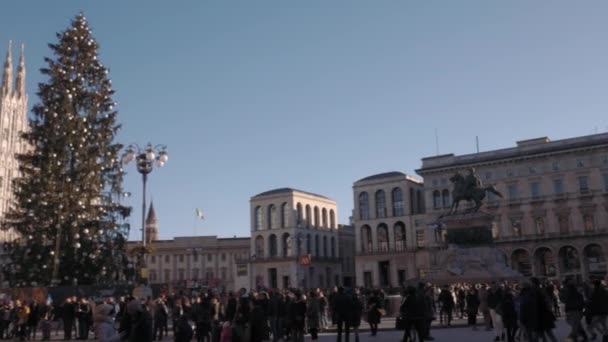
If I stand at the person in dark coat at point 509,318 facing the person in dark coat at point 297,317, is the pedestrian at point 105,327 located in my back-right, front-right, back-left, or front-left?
front-left

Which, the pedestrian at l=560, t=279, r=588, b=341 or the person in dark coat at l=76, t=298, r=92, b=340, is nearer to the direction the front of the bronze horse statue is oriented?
the person in dark coat

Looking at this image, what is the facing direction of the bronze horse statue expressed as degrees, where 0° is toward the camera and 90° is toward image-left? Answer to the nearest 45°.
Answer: approximately 90°

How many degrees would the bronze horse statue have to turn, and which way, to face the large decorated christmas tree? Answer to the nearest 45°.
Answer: approximately 45° to its left

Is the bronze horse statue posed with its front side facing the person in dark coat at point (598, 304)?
no

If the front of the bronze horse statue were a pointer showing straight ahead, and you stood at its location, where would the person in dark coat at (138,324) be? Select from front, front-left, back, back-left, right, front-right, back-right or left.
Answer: left

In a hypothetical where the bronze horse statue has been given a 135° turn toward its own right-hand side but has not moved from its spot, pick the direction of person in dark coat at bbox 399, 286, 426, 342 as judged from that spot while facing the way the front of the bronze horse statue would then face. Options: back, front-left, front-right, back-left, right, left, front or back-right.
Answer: back-right

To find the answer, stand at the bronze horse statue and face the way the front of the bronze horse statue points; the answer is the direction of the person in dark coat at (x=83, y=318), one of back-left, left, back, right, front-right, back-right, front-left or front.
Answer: front-left

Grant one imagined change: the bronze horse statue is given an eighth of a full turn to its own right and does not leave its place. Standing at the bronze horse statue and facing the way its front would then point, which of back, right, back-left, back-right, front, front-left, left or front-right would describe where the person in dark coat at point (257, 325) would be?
back-left
